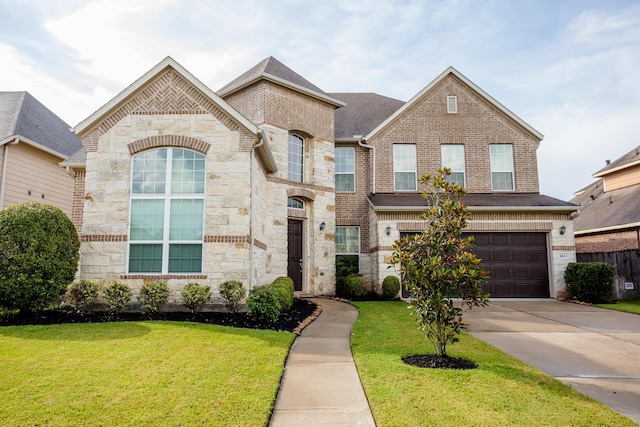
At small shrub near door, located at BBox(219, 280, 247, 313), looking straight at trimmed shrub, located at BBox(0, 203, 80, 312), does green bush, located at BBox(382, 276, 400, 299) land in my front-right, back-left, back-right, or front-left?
back-right

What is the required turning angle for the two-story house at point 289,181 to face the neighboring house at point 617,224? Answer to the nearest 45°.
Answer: approximately 90° to its left

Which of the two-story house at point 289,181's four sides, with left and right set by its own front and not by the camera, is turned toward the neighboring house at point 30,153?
right

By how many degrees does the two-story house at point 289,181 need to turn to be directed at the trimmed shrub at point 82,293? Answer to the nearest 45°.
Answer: approximately 45° to its right

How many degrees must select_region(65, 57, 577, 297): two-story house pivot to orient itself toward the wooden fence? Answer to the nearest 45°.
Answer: approximately 90° to its left

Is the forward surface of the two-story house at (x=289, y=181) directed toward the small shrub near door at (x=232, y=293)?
yes

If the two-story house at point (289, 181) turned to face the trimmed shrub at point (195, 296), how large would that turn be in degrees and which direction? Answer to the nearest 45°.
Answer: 0° — it already faces it

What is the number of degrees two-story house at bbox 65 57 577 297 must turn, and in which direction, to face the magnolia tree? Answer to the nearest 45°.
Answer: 0° — it already faces it

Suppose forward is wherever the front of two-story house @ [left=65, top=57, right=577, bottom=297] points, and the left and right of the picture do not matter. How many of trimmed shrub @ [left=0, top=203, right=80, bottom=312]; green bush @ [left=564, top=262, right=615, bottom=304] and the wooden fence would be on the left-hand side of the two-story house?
2

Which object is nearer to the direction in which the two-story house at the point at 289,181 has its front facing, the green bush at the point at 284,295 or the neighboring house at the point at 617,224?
the green bush

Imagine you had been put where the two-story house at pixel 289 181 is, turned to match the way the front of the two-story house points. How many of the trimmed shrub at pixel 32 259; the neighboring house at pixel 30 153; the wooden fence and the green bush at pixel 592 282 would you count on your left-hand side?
2

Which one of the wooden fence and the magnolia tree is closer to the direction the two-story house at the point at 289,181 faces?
the magnolia tree

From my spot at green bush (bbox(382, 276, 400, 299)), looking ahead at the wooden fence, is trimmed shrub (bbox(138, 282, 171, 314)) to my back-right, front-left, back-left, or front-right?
back-right

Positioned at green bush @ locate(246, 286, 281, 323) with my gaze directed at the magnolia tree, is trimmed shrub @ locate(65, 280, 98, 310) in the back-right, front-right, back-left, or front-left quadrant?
back-right

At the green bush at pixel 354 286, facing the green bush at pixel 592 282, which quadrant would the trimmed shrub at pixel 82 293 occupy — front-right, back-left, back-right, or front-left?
back-right
